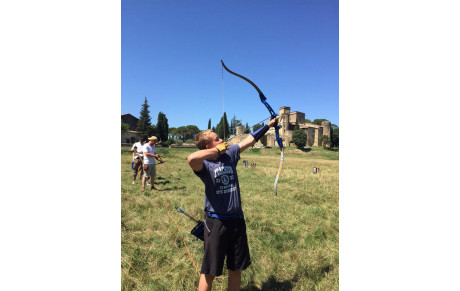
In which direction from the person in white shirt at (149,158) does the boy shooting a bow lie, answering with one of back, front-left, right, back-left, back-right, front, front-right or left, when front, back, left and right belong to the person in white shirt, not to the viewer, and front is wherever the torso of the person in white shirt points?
front-right

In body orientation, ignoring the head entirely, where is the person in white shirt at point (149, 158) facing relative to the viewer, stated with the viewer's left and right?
facing the viewer and to the right of the viewer

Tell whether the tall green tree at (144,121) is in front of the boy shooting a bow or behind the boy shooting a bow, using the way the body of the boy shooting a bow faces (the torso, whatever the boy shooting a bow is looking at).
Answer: behind

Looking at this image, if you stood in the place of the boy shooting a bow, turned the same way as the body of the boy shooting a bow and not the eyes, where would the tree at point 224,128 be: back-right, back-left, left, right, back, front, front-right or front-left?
back-left

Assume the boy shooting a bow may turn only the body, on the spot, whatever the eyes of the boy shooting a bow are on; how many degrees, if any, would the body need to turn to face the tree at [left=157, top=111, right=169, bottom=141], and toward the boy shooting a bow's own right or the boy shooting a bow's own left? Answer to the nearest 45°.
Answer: approximately 135° to the boy shooting a bow's own left

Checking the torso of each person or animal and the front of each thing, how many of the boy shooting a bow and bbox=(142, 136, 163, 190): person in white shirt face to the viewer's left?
0

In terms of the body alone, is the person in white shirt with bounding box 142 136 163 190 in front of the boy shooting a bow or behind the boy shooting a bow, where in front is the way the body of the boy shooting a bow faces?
behind

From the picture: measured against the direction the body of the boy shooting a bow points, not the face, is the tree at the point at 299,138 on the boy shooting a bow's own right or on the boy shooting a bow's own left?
on the boy shooting a bow's own left
